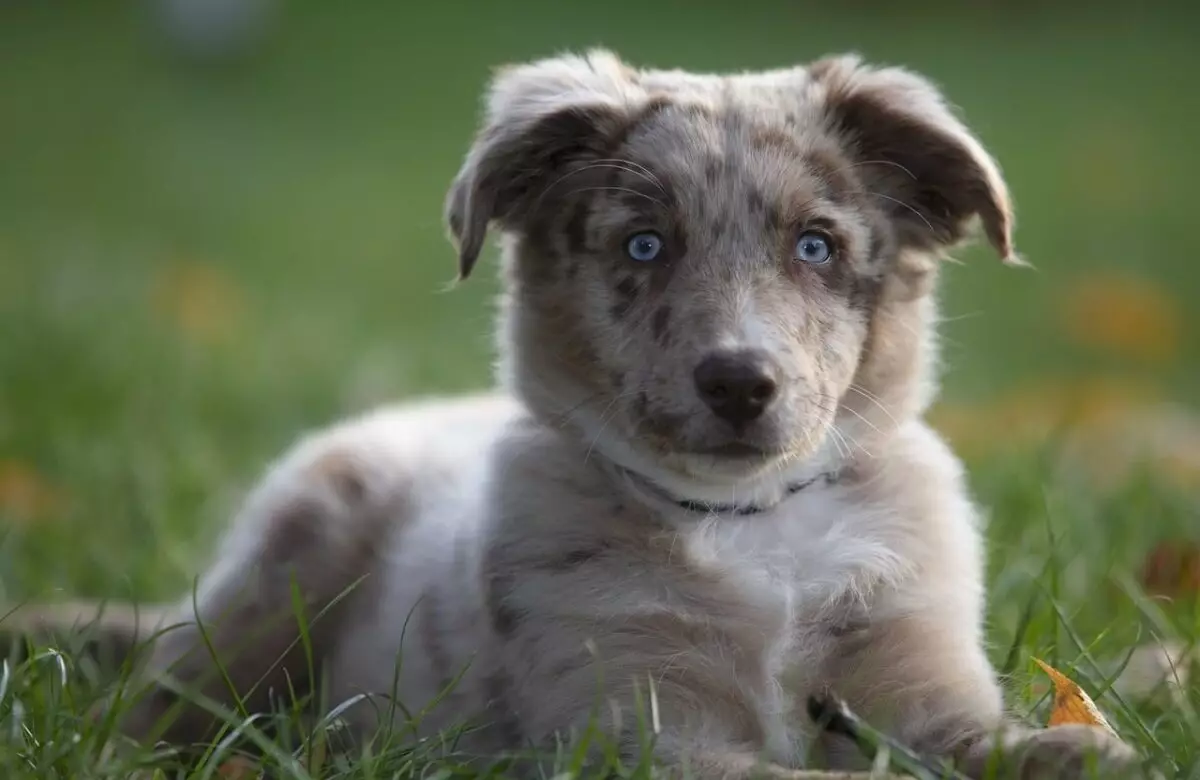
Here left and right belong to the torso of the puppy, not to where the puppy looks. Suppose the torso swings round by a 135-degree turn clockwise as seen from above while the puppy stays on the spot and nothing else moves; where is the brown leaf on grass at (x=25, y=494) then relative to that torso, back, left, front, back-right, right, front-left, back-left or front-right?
front-right

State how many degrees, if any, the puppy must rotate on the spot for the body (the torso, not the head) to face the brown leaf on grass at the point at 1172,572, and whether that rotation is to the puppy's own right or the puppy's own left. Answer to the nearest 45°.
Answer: approximately 90° to the puppy's own left

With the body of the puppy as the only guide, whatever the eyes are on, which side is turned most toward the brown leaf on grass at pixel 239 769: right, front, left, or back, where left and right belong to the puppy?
right

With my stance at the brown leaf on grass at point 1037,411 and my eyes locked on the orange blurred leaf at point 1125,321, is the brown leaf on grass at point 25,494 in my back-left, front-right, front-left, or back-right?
back-left

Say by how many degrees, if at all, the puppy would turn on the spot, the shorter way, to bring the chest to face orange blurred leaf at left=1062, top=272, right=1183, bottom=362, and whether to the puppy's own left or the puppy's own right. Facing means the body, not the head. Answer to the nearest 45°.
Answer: approximately 90° to the puppy's own left

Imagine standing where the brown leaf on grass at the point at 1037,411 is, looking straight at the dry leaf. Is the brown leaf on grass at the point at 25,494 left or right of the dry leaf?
right

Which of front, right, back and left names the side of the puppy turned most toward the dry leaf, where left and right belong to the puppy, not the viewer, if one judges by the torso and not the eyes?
front

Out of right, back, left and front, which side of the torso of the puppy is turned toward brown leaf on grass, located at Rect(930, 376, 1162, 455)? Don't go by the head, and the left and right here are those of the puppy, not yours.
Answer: left

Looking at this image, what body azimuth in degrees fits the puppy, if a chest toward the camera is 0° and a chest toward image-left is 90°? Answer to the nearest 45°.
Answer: approximately 315°

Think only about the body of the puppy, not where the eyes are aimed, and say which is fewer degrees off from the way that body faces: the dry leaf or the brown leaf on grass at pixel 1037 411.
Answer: the dry leaf
